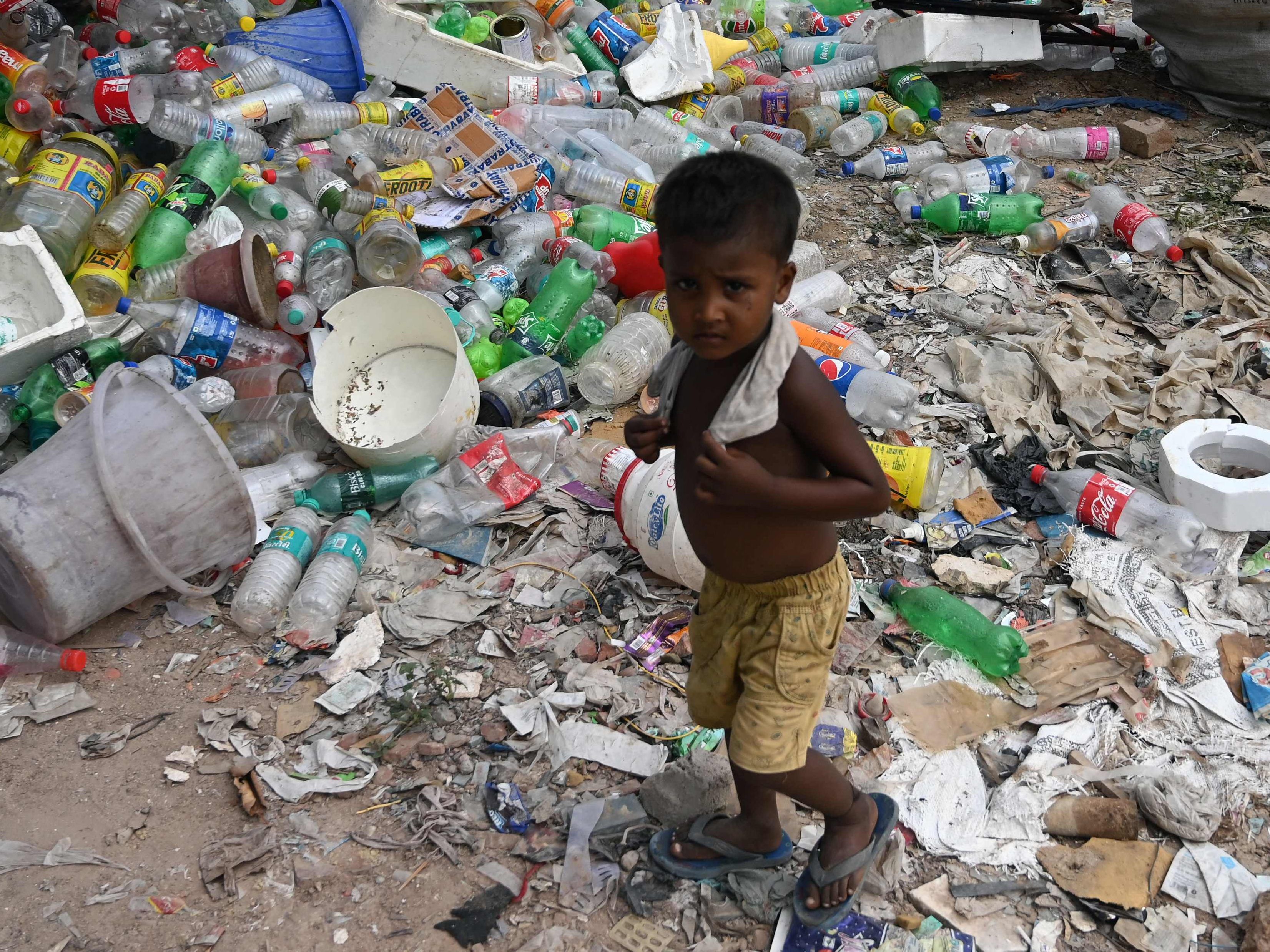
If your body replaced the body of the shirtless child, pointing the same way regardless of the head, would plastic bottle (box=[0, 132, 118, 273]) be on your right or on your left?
on your right

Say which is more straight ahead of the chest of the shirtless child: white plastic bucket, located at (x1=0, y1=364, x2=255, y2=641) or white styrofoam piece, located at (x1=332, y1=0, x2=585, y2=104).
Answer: the white plastic bucket

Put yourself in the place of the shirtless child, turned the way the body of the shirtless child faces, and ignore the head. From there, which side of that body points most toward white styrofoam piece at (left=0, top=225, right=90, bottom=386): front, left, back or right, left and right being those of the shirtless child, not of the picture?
right

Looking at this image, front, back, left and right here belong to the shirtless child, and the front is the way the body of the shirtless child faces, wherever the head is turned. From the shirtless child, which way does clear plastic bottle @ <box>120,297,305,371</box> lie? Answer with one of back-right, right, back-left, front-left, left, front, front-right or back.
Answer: right

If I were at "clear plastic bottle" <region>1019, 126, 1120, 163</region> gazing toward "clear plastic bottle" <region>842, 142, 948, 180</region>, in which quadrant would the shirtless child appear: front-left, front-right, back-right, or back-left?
front-left

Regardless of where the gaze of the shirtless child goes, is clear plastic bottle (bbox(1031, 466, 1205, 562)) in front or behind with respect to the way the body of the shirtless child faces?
behind

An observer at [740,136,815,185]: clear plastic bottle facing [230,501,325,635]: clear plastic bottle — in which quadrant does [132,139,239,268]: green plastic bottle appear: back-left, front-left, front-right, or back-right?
front-right

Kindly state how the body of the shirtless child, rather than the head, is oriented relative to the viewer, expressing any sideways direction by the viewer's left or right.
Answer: facing the viewer and to the left of the viewer

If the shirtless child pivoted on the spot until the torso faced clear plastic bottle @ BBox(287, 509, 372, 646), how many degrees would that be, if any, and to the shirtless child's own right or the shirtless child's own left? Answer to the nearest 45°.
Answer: approximately 90° to the shirtless child's own right

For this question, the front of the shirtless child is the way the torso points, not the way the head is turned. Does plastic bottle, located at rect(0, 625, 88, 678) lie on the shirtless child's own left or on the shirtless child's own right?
on the shirtless child's own right

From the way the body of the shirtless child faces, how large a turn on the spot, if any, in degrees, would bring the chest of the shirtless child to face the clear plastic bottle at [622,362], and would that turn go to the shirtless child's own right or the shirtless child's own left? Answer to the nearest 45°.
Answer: approximately 135° to the shirtless child's own right
